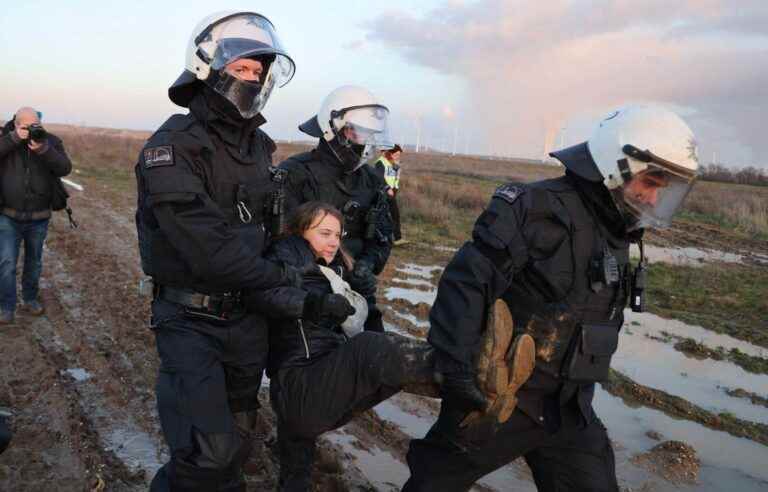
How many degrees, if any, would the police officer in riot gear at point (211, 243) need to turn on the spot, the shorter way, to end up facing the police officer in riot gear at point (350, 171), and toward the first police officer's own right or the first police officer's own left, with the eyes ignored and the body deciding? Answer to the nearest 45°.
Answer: approximately 90° to the first police officer's own left

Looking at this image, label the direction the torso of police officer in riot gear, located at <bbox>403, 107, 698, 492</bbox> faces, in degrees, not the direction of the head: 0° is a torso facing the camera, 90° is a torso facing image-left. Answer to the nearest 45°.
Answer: approximately 315°

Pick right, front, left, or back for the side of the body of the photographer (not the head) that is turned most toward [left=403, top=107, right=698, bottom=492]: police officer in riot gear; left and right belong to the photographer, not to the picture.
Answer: front

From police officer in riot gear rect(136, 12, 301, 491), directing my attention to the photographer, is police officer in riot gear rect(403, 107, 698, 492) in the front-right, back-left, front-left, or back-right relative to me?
back-right

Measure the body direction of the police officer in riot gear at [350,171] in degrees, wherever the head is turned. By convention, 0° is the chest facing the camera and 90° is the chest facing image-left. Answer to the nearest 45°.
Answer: approximately 315°

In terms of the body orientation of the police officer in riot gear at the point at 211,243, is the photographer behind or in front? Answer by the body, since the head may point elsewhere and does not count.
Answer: behind

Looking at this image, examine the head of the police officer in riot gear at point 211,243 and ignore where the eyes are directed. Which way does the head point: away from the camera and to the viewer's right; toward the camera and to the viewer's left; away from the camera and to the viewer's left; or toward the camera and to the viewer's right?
toward the camera and to the viewer's right

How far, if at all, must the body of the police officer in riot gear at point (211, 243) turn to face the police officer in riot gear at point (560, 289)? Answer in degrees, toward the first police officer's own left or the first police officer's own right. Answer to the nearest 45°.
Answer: approximately 45° to the first police officer's own left

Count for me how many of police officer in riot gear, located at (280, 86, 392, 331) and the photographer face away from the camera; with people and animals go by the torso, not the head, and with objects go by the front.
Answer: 0

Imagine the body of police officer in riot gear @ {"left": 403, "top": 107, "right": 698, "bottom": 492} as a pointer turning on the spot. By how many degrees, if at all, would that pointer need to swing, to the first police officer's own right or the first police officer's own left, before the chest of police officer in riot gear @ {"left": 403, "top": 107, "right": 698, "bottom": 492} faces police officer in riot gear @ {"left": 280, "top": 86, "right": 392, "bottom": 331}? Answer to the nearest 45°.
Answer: approximately 180°

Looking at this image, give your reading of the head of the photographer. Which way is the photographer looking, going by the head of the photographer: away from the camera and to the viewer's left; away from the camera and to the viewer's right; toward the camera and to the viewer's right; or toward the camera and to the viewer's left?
toward the camera and to the viewer's right

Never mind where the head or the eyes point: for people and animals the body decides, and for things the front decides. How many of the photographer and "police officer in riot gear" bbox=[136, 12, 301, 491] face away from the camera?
0
